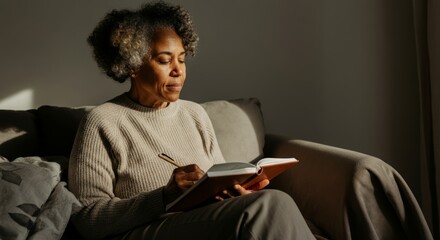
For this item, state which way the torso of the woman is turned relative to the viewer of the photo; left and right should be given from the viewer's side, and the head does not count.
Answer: facing the viewer and to the right of the viewer

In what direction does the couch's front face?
toward the camera

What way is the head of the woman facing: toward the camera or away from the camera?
toward the camera
